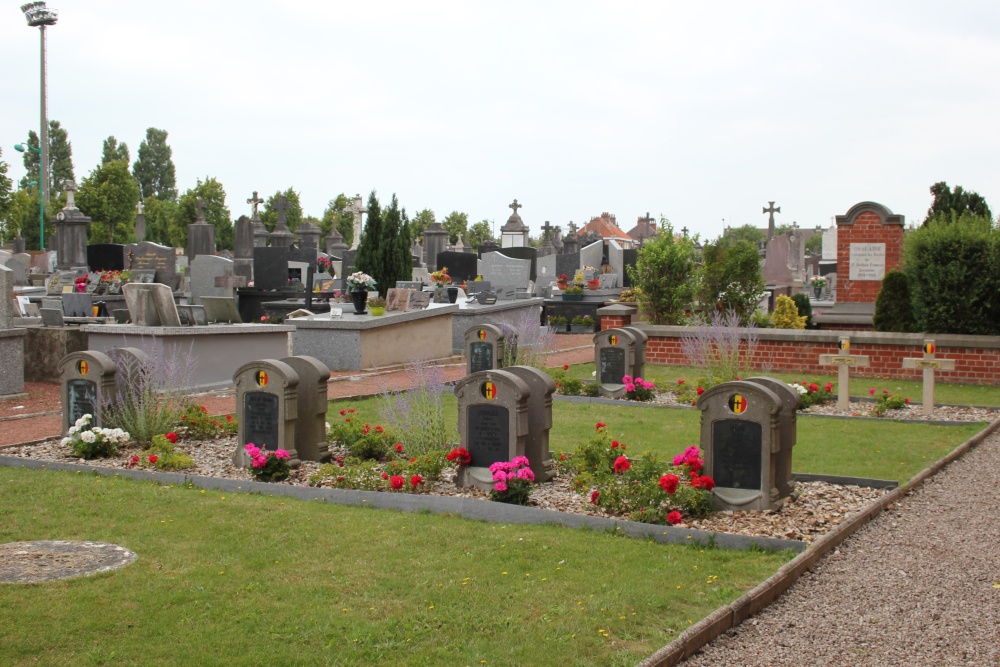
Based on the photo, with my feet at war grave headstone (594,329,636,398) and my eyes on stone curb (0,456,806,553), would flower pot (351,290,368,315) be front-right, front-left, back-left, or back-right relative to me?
back-right

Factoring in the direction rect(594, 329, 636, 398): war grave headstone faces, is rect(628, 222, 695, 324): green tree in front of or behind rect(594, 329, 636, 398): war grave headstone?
behind

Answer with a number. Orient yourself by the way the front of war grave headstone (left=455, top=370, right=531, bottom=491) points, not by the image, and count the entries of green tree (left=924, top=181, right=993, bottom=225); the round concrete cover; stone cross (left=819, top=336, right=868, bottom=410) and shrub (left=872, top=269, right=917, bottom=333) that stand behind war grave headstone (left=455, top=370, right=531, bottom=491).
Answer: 3

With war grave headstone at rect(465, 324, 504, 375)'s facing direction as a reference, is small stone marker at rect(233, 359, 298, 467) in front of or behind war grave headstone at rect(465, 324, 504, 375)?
in front

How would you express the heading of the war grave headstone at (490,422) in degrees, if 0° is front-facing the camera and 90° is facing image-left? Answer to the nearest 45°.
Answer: approximately 45°

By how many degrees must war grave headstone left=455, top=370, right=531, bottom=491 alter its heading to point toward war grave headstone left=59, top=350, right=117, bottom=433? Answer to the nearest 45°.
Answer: approximately 90° to its right

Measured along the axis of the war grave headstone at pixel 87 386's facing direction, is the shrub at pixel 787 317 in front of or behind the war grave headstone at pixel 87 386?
behind

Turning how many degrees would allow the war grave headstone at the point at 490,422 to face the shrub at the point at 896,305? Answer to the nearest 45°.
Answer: approximately 180°

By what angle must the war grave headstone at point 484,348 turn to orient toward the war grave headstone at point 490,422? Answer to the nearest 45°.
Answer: approximately 45° to its left

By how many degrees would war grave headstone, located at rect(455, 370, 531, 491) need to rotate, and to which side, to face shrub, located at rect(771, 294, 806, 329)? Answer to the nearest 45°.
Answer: approximately 180°

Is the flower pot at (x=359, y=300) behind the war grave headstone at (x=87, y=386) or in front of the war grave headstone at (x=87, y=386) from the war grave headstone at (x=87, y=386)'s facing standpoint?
behind

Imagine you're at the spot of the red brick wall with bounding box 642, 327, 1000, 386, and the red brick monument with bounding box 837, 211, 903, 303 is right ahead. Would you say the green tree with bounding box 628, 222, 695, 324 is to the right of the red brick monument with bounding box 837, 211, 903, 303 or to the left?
left
